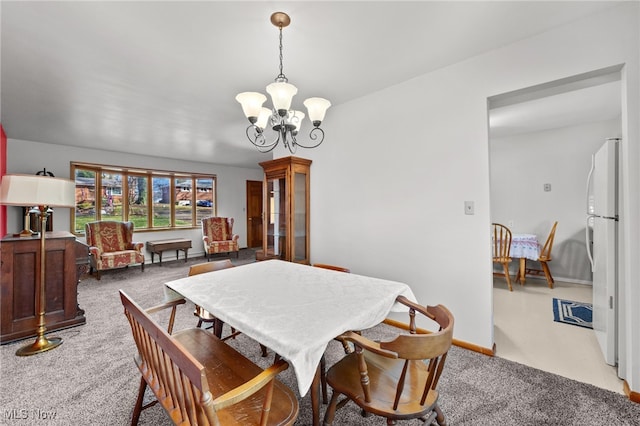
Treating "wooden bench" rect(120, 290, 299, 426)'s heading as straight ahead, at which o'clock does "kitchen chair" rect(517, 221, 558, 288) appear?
The kitchen chair is roughly at 1 o'clock from the wooden bench.

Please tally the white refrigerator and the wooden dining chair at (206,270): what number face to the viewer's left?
1

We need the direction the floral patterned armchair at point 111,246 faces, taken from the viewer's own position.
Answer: facing the viewer and to the right of the viewer

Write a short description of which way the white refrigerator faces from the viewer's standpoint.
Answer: facing to the left of the viewer

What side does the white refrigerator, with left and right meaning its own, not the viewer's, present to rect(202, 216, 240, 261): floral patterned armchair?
front

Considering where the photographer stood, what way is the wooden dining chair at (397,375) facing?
facing away from the viewer and to the left of the viewer

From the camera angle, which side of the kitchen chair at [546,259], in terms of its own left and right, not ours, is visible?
left

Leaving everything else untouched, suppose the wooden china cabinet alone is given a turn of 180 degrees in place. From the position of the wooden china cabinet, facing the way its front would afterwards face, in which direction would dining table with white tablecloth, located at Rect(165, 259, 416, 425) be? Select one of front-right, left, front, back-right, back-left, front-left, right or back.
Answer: back-right

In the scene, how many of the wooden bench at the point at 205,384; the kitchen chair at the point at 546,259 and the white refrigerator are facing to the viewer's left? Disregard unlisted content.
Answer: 2

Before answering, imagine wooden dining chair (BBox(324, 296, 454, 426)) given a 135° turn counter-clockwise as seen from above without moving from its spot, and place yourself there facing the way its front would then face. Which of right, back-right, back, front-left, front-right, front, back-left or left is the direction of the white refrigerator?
back-left

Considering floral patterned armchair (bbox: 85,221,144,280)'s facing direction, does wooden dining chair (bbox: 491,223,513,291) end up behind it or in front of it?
in front

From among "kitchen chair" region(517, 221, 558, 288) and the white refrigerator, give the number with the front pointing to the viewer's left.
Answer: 2

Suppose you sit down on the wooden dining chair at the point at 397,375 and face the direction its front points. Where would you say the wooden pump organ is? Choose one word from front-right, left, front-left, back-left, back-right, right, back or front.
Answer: front-left
